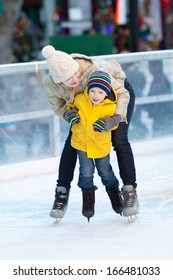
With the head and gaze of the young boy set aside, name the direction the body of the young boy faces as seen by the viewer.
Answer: toward the camera

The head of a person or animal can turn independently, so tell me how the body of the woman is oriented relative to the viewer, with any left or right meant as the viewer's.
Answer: facing the viewer

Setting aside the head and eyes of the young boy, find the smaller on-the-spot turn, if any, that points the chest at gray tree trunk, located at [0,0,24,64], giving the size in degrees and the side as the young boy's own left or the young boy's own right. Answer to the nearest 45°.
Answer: approximately 180°

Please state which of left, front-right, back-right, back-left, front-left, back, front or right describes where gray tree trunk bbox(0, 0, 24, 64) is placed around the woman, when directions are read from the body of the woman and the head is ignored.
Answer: back
